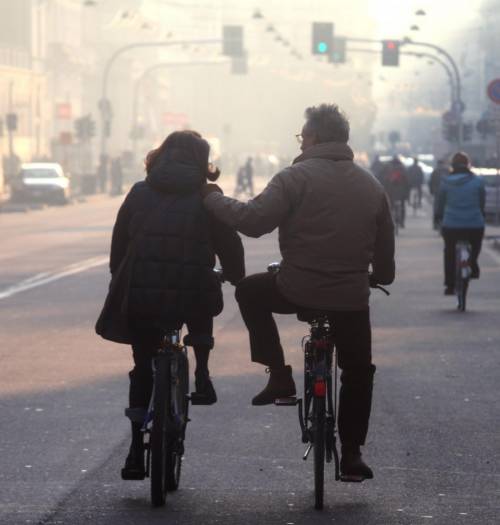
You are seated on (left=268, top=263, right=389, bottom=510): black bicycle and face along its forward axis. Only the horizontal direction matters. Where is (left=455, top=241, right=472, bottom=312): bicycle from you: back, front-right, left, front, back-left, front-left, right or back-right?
front

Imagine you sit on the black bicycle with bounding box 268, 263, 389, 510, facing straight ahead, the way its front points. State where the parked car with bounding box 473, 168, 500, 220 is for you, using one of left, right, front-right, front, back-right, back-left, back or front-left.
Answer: front

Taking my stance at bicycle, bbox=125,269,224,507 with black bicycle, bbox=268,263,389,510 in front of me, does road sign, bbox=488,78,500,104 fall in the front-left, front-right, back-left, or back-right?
front-left

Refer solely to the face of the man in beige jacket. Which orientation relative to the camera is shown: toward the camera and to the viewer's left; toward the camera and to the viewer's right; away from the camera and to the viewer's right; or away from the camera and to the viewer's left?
away from the camera and to the viewer's left

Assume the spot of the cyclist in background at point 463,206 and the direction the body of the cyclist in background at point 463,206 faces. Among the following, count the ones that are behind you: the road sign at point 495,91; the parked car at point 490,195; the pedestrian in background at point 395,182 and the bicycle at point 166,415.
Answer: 1

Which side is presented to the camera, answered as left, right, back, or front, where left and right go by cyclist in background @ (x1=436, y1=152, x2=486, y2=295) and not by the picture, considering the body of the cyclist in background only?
back

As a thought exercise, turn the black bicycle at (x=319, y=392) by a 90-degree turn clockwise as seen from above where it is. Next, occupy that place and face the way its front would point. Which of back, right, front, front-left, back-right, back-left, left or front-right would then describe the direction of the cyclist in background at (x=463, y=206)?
left

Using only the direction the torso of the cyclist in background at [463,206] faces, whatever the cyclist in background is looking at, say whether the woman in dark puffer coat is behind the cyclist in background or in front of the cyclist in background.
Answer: behind

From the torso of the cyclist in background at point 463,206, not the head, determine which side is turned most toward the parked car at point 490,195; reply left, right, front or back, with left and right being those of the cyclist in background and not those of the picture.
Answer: front

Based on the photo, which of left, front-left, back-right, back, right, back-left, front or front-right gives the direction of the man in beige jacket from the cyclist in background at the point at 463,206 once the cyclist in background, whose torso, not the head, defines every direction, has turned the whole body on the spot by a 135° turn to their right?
front-right

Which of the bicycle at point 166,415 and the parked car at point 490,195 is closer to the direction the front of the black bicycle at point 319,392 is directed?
the parked car

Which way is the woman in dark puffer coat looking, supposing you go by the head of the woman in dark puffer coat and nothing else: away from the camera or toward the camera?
away from the camera

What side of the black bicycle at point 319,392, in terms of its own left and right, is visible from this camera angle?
back

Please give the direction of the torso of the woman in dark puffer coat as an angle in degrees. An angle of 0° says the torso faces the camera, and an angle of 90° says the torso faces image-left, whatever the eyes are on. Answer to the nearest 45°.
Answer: approximately 180°

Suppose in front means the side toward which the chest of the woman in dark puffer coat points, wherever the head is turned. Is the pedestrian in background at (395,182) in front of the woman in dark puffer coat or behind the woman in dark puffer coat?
in front

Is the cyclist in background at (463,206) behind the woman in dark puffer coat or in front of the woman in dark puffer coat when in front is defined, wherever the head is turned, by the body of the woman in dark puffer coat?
in front
